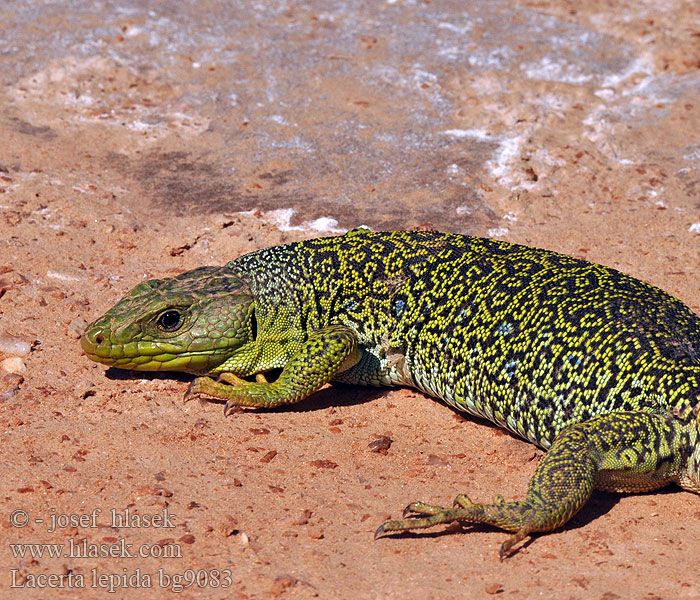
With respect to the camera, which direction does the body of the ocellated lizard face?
to the viewer's left

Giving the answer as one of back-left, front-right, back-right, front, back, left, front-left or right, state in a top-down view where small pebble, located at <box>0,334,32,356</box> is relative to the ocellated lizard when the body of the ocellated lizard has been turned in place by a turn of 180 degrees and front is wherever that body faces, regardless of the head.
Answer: back

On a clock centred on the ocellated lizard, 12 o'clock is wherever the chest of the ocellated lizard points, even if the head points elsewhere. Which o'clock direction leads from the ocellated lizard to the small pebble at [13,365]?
The small pebble is roughly at 12 o'clock from the ocellated lizard.
